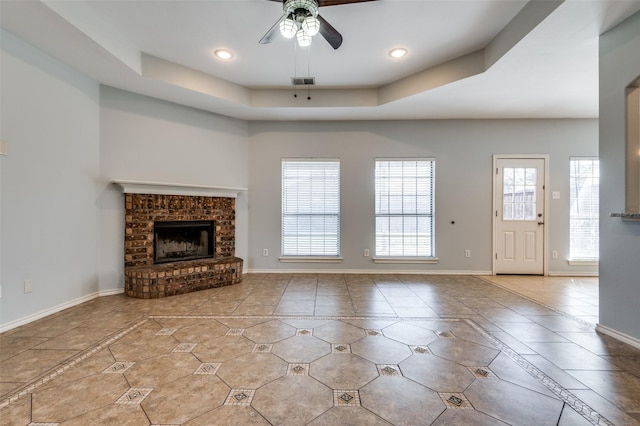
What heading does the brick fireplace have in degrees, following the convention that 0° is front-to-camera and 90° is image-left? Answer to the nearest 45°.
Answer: approximately 315°

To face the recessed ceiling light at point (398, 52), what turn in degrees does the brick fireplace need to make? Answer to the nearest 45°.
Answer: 0° — it already faces it

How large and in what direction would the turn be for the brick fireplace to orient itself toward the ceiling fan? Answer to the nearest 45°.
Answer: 0° — it already faces it

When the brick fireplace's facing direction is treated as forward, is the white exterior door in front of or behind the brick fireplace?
in front

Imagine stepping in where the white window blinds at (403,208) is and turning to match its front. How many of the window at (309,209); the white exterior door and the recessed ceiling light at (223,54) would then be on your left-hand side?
1

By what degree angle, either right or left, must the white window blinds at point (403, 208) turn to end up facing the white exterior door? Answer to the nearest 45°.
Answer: approximately 90° to its left

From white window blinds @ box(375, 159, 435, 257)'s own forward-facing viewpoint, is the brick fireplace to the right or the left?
on its right

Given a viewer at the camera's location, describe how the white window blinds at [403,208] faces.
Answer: facing the viewer

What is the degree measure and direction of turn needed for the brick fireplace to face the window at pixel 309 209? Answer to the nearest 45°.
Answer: approximately 45° to its left

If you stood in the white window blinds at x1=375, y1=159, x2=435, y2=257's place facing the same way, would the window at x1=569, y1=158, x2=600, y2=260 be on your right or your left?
on your left
